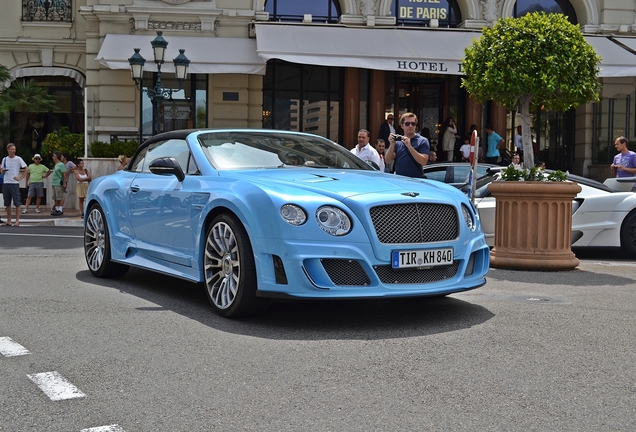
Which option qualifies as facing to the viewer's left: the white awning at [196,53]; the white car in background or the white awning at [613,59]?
the white car in background

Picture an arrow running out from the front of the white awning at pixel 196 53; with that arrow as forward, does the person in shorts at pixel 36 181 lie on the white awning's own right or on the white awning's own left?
on the white awning's own right

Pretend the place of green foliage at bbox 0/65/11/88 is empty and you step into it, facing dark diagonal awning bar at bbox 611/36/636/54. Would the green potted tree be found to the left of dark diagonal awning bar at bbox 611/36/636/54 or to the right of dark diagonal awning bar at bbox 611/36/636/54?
right

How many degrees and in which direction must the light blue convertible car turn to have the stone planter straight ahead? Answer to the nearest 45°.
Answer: approximately 90° to its left

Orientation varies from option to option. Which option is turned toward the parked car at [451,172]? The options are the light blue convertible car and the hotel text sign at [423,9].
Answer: the hotel text sign

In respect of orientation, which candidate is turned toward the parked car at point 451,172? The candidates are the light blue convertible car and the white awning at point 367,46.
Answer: the white awning

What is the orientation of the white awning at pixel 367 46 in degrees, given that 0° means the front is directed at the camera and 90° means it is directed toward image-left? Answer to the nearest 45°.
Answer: approximately 0°

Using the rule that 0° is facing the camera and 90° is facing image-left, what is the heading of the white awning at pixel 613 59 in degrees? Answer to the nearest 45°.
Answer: approximately 0°

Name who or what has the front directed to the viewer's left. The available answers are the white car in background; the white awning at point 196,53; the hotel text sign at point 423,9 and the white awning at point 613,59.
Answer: the white car in background

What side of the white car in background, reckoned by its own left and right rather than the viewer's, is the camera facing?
left

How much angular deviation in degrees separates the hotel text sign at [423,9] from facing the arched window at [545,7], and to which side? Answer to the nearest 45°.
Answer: approximately 90° to its left

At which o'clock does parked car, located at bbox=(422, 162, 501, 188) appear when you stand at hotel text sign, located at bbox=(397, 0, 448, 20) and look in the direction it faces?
The parked car is roughly at 12 o'clock from the hotel text sign.
